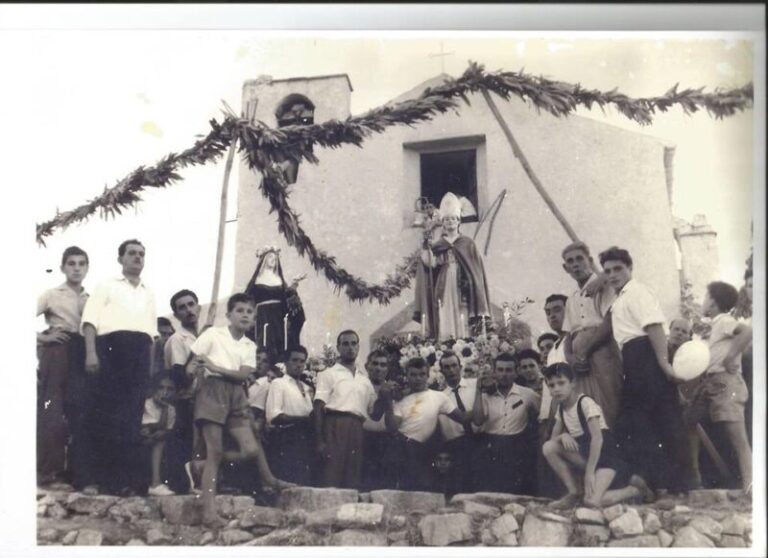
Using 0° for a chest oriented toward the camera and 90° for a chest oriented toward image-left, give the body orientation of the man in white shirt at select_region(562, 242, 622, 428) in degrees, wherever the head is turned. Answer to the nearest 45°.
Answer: approximately 45°

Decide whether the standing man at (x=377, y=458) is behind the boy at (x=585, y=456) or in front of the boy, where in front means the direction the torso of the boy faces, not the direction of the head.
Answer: in front

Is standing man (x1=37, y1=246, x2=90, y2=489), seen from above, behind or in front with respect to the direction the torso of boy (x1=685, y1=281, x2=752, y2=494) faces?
in front

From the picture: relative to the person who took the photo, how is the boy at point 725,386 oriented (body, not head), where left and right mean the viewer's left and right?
facing to the left of the viewer

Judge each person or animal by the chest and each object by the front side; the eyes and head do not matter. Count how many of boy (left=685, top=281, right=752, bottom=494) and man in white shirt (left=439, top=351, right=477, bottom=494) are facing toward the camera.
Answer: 1

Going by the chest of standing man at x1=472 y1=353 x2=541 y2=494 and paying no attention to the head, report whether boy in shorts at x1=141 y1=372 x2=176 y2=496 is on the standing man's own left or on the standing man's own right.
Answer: on the standing man's own right

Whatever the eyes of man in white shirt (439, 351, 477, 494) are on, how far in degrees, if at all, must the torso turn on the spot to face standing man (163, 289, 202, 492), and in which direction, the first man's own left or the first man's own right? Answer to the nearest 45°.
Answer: approximately 90° to the first man's own right

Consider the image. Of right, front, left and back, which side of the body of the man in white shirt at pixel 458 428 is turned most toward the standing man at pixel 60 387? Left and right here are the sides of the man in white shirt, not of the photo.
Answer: right

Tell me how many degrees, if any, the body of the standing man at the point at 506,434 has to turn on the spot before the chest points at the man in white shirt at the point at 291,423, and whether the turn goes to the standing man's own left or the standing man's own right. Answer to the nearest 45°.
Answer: approximately 90° to the standing man's own right

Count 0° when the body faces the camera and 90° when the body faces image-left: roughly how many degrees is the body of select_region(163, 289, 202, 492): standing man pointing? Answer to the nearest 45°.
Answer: approximately 315°
